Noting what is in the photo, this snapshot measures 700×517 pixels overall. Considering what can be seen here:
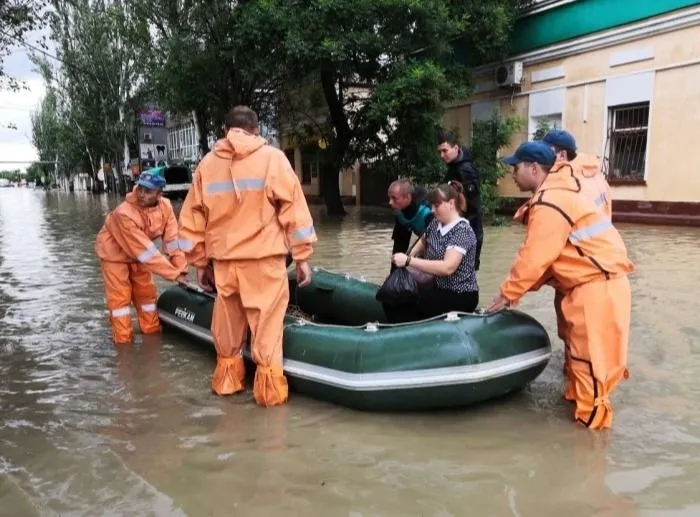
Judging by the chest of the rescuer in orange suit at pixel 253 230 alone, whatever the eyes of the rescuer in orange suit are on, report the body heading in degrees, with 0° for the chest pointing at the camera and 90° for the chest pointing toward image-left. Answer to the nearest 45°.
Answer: approximately 180°

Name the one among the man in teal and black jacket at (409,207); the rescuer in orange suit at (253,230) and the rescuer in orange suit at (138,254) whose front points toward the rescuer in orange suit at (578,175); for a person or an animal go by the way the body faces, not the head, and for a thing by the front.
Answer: the rescuer in orange suit at (138,254)

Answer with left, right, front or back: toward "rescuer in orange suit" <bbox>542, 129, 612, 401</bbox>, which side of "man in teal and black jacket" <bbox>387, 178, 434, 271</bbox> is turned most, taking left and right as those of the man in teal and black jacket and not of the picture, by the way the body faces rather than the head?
left

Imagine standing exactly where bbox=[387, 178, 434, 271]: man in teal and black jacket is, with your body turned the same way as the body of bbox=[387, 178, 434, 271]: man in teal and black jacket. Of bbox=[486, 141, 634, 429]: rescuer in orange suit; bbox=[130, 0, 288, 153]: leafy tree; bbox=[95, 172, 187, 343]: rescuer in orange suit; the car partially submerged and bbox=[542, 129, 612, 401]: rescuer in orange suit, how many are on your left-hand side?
2

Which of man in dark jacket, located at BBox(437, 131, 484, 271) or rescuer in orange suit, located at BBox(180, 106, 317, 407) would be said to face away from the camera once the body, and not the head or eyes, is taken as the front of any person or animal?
the rescuer in orange suit

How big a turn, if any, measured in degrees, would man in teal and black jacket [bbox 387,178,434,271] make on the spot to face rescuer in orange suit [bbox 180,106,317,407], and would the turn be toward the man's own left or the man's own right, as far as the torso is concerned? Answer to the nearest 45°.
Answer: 0° — they already face them

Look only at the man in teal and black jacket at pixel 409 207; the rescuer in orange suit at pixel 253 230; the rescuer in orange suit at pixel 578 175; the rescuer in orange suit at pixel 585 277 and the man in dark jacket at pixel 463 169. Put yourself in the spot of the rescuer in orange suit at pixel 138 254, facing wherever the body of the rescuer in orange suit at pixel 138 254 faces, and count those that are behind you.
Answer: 0

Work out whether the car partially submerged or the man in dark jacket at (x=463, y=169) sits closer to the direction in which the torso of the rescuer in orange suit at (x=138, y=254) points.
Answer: the man in dark jacket

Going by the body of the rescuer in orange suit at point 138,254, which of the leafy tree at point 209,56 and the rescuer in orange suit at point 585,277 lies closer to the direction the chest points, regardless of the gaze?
the rescuer in orange suit

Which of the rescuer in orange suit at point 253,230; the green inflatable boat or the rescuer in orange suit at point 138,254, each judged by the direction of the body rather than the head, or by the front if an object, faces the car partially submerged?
the rescuer in orange suit at point 253,230

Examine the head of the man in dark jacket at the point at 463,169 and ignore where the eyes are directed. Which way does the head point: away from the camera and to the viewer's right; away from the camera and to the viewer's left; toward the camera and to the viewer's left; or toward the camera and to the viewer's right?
toward the camera and to the viewer's left

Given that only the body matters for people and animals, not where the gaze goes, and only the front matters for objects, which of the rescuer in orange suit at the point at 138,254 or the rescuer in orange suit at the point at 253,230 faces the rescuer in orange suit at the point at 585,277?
the rescuer in orange suit at the point at 138,254

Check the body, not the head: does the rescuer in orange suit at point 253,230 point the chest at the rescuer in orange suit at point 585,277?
no

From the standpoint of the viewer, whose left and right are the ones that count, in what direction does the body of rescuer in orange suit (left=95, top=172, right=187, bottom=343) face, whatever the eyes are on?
facing the viewer and to the right of the viewer

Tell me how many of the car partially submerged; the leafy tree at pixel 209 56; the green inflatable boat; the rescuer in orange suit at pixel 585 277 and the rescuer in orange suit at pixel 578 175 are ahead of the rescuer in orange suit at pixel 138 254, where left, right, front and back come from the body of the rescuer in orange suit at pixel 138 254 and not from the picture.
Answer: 3

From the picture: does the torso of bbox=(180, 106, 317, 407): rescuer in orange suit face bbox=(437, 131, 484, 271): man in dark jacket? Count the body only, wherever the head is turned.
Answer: no

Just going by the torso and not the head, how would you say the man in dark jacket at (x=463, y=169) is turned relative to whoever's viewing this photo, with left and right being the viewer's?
facing the viewer and to the left of the viewer
